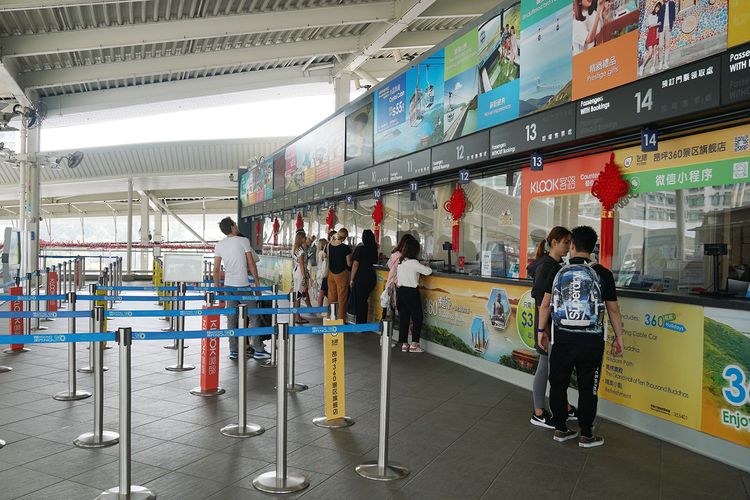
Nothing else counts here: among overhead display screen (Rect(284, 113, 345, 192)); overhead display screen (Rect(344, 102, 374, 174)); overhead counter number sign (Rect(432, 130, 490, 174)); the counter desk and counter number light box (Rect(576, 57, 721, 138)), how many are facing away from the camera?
0

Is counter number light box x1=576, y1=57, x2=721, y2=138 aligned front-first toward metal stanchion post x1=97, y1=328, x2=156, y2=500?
yes

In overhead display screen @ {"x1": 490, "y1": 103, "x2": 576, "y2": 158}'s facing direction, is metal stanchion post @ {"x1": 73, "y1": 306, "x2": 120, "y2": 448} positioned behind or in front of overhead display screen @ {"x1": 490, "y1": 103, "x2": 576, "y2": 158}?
in front

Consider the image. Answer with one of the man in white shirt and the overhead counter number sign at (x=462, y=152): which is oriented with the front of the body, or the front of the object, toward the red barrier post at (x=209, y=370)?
the overhead counter number sign

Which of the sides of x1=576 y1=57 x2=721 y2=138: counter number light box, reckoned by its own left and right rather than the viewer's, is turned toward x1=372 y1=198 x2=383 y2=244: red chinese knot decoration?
right

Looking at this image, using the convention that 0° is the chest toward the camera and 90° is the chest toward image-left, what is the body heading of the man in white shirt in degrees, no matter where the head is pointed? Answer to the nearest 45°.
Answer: approximately 225°

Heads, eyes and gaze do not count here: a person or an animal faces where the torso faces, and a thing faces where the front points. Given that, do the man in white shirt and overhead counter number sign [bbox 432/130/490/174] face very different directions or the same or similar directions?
very different directions

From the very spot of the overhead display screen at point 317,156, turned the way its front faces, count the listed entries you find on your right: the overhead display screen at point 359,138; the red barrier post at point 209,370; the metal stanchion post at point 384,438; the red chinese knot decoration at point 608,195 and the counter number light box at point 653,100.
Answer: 0

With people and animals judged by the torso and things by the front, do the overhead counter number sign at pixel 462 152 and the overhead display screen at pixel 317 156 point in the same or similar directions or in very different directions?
same or similar directions

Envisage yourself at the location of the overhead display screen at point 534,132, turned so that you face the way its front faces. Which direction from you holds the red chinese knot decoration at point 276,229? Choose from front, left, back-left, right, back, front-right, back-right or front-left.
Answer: right

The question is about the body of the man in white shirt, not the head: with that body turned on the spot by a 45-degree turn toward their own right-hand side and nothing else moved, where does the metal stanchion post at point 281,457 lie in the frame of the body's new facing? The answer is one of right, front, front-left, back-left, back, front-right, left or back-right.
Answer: right

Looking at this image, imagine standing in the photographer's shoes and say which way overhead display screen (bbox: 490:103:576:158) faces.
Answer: facing the viewer and to the left of the viewer

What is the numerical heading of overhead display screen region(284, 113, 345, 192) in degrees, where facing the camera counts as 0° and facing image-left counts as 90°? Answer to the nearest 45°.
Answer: approximately 45°

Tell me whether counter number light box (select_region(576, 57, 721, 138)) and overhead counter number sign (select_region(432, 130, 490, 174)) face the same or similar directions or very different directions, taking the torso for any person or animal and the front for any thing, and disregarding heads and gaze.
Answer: same or similar directions

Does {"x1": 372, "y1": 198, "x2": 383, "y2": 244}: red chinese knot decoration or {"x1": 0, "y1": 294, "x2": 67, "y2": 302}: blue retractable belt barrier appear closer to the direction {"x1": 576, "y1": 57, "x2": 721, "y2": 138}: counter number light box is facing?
the blue retractable belt barrier

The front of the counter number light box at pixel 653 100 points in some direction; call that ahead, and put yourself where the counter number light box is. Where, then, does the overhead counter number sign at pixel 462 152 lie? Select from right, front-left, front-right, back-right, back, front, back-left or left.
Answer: right

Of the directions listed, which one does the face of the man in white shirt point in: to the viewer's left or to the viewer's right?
to the viewer's right

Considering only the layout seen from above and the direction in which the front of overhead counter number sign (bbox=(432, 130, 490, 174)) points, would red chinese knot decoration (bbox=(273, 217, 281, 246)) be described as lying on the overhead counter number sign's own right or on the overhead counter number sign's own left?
on the overhead counter number sign's own right

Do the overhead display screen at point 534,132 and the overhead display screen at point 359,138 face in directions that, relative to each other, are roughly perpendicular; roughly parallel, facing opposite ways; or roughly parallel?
roughly parallel

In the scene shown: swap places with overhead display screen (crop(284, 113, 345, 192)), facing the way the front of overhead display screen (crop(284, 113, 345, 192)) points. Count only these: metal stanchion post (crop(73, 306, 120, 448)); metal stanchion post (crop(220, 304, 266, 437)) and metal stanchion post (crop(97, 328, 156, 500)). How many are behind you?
0

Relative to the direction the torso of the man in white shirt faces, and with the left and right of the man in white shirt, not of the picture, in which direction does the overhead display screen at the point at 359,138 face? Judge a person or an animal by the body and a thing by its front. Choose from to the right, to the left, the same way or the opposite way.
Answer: the opposite way
